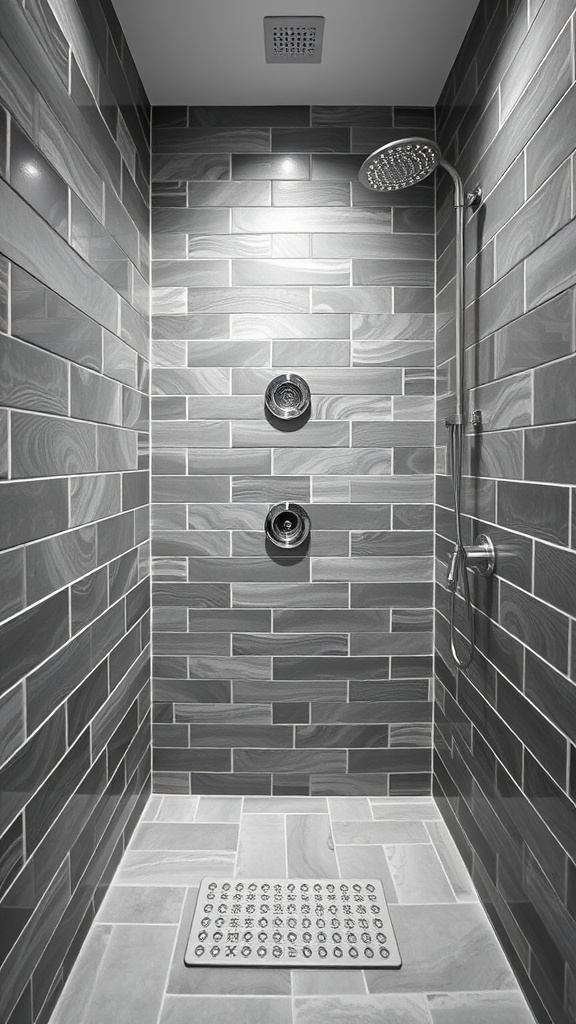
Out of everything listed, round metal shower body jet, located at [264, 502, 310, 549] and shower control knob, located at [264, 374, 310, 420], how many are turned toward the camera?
2

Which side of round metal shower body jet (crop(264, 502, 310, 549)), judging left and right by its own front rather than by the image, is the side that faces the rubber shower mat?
front

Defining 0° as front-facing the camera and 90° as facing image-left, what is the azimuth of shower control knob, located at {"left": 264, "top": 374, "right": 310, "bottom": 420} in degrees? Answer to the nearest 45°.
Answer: approximately 0°

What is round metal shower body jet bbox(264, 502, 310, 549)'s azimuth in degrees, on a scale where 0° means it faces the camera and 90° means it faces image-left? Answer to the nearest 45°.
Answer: approximately 0°

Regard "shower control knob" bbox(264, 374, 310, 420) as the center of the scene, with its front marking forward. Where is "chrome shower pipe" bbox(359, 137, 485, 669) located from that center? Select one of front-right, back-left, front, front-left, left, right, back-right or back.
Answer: front-left
